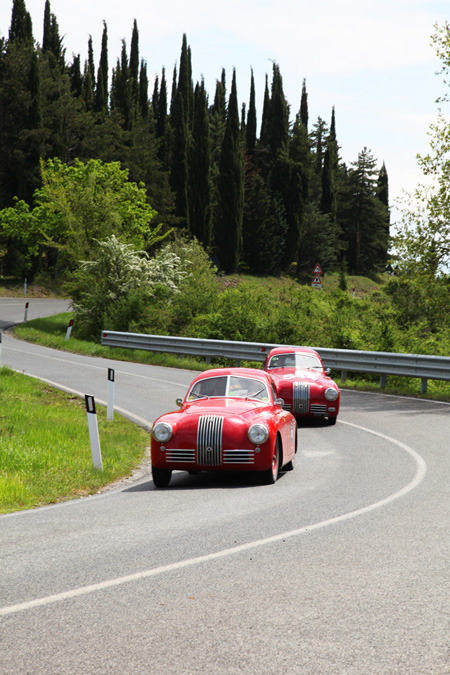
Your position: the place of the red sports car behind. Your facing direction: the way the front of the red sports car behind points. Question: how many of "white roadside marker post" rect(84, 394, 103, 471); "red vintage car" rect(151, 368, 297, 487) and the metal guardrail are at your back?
1

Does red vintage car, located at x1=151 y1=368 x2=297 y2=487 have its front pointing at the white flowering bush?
no

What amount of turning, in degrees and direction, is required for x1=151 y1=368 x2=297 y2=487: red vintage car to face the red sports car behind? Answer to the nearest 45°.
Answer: approximately 180°

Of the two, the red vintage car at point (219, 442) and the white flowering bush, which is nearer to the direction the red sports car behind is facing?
the red vintage car

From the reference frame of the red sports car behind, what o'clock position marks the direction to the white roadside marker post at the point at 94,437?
The white roadside marker post is roughly at 1 o'clock from the red sports car behind.

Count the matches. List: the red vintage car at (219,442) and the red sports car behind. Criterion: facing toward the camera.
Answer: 2

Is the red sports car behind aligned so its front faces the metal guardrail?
no

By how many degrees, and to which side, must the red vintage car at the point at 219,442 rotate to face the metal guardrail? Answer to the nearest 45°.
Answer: approximately 180°

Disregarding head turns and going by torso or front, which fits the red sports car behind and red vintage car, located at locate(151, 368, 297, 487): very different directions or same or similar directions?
same or similar directions

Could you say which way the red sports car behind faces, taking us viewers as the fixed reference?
facing the viewer

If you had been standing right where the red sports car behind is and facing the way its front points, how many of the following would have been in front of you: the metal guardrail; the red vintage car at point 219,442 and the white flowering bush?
1
